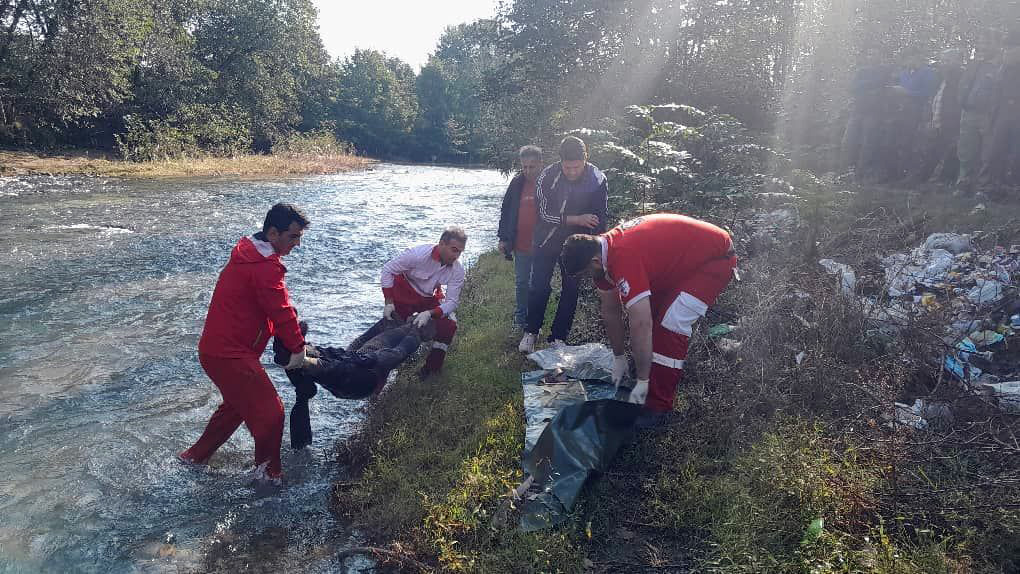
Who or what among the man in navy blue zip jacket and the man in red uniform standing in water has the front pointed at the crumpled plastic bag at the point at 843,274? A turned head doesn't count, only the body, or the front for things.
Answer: the man in red uniform standing in water

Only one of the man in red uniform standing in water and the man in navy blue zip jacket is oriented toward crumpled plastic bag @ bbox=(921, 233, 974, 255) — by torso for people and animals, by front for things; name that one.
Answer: the man in red uniform standing in water

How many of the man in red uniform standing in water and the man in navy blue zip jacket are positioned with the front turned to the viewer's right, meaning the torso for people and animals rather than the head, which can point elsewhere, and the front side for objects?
1

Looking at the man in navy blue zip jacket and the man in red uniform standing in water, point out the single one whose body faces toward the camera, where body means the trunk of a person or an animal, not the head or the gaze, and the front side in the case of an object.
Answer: the man in navy blue zip jacket

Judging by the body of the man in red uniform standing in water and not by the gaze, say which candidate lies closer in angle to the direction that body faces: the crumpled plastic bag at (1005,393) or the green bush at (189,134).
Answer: the crumpled plastic bag

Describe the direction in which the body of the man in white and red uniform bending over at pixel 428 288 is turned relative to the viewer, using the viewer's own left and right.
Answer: facing the viewer and to the right of the viewer

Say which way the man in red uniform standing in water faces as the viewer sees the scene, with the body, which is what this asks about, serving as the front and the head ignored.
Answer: to the viewer's right

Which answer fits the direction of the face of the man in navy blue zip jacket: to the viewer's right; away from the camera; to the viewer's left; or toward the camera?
toward the camera

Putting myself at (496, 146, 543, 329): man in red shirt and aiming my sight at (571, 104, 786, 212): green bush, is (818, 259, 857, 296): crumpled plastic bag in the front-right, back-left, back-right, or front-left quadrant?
front-right

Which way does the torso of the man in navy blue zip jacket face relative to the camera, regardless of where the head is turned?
toward the camera

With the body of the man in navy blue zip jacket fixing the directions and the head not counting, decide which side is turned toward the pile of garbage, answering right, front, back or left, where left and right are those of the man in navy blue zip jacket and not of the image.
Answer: left

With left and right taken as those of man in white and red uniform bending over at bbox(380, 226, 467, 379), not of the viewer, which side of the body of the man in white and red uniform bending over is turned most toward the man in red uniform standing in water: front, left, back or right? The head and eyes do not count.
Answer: right

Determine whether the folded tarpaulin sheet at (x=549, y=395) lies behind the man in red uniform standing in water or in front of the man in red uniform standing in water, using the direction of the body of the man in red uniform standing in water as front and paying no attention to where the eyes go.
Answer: in front
